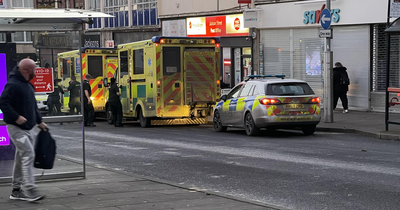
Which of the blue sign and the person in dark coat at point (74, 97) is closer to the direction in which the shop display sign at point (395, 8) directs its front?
the person in dark coat

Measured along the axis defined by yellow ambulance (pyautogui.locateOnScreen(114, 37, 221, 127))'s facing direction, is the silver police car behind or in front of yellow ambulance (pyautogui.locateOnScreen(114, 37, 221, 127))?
behind

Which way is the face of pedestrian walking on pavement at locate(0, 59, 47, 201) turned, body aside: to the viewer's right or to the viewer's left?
to the viewer's right

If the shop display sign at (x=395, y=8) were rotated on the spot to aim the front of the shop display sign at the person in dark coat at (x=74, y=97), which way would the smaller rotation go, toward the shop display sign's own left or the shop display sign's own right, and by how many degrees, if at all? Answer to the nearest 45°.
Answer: approximately 45° to the shop display sign's own right

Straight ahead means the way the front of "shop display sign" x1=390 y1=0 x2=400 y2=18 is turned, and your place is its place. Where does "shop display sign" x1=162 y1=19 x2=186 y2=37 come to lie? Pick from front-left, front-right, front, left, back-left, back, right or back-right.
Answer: back-right

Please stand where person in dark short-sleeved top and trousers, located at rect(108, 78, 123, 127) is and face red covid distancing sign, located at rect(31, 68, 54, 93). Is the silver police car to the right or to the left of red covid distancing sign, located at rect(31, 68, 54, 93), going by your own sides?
left

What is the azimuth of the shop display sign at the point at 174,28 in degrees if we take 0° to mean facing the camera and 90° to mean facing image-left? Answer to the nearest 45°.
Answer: approximately 0°

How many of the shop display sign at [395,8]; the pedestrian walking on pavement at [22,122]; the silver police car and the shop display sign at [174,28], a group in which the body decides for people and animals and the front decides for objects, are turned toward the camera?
2

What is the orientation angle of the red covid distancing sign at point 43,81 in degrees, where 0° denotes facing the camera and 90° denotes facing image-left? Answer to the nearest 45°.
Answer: approximately 0°

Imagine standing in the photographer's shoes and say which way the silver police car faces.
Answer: facing away from the viewer and to the left of the viewer
